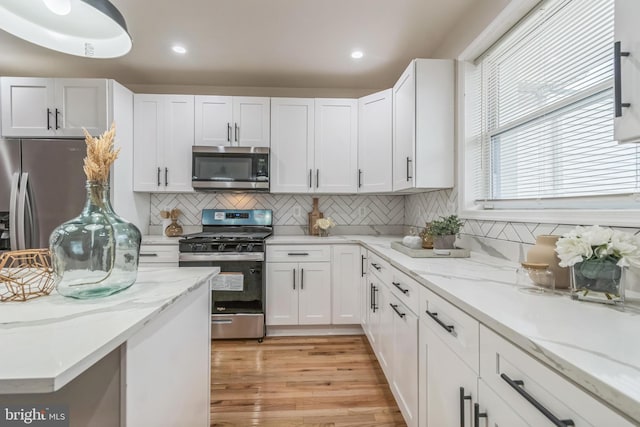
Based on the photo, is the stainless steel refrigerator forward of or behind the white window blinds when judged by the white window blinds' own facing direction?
forward

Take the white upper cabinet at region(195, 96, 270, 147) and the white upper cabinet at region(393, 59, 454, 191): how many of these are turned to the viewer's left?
1

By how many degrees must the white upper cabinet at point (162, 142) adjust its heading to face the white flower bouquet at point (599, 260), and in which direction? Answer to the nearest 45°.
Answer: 0° — it already faces it

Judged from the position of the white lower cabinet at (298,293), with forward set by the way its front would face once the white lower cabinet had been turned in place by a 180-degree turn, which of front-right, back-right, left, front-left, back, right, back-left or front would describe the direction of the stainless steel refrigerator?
left

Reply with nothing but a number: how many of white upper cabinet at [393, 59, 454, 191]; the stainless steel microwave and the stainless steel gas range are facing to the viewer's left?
1

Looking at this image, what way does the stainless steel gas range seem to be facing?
toward the camera

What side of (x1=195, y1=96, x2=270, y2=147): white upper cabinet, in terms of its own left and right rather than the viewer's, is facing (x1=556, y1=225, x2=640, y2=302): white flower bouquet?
front

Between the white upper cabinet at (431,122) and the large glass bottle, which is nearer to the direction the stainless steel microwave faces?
the large glass bottle

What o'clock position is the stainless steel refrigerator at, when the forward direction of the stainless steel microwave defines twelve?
The stainless steel refrigerator is roughly at 3 o'clock from the stainless steel microwave.

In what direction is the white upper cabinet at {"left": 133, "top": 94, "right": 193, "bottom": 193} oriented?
toward the camera
